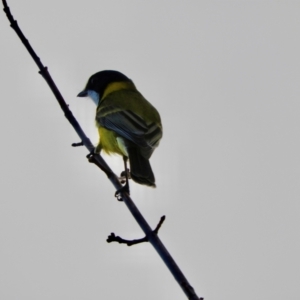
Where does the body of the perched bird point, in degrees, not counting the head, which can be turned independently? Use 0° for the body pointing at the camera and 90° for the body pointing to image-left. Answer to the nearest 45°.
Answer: approximately 135°
